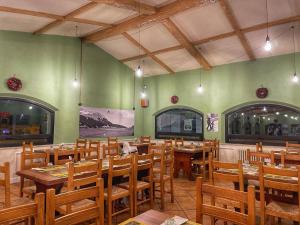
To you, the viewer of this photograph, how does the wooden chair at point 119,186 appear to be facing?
facing away from the viewer and to the left of the viewer

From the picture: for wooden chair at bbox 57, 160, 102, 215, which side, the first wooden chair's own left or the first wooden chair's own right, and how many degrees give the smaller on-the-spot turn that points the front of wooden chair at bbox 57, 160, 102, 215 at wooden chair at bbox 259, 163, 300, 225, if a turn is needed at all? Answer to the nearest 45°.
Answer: approximately 135° to the first wooden chair's own right

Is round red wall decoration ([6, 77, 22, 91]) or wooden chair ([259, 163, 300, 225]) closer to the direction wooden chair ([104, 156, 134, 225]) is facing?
the round red wall decoration

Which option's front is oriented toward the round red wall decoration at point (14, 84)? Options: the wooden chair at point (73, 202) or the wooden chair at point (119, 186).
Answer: the wooden chair at point (119, 186)

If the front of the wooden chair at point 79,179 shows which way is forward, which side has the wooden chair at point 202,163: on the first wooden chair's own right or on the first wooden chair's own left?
on the first wooden chair's own right

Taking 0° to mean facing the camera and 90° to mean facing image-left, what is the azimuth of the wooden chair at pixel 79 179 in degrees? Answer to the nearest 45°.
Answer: approximately 135°
